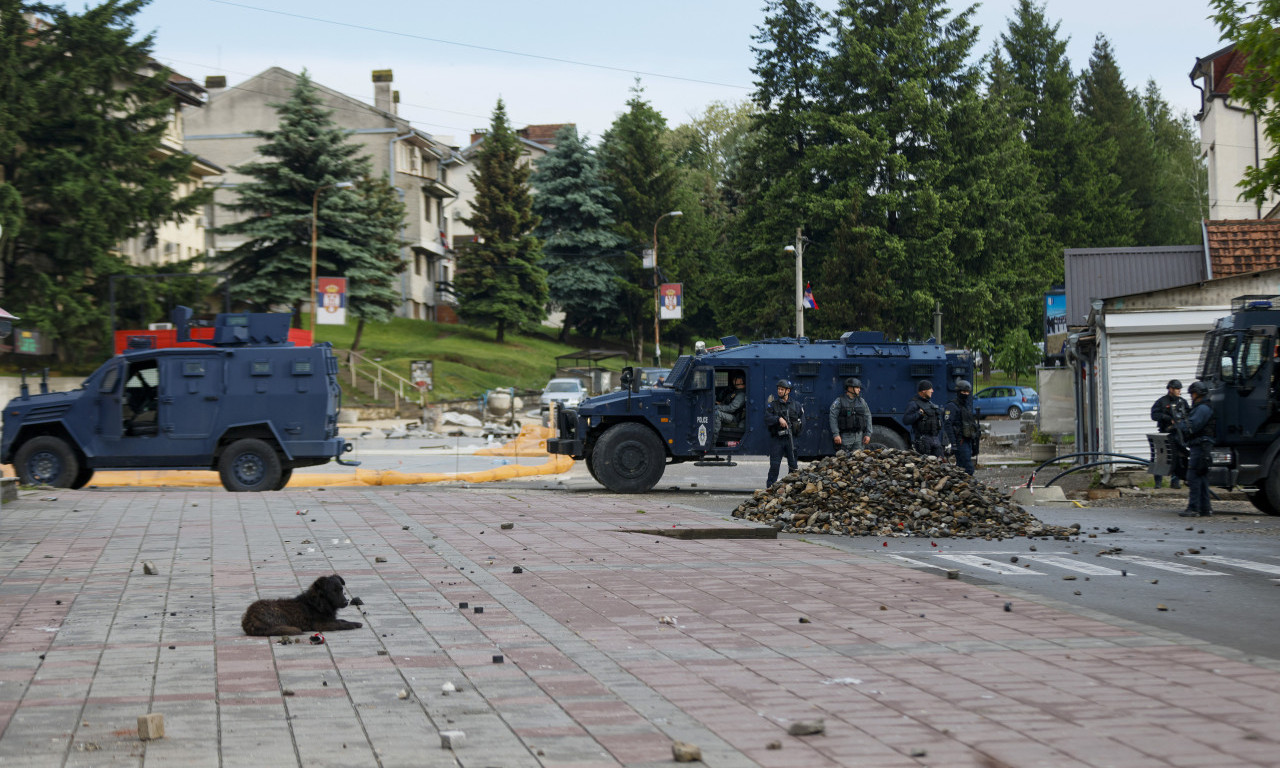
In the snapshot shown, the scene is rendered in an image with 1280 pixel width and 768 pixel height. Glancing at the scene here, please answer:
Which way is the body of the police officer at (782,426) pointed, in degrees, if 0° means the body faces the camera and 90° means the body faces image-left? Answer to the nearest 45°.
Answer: approximately 45°

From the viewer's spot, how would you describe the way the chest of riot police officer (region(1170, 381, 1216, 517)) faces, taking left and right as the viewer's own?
facing to the left of the viewer

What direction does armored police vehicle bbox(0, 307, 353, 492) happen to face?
to the viewer's left

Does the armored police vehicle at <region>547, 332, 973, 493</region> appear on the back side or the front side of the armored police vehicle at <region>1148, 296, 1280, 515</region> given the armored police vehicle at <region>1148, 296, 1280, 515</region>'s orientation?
on the front side

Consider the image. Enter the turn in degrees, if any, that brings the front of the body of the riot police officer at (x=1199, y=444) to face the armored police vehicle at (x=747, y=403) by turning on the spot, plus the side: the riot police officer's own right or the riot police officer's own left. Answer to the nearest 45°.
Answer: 0° — they already face it

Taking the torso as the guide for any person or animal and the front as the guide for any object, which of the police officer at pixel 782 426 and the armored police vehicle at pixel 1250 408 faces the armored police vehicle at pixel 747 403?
the armored police vehicle at pixel 1250 408

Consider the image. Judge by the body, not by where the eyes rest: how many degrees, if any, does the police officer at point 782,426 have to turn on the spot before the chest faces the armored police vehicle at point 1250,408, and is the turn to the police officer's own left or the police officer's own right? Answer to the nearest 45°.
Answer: approximately 135° to the police officer's own left

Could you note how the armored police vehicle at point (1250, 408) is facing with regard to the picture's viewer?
facing to the left of the viewer

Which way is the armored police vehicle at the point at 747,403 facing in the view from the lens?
facing to the left of the viewer

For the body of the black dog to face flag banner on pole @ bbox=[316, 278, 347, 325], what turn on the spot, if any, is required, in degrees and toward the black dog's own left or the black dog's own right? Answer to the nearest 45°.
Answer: approximately 90° to the black dog's own left

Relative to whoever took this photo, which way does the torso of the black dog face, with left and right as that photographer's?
facing to the right of the viewer
